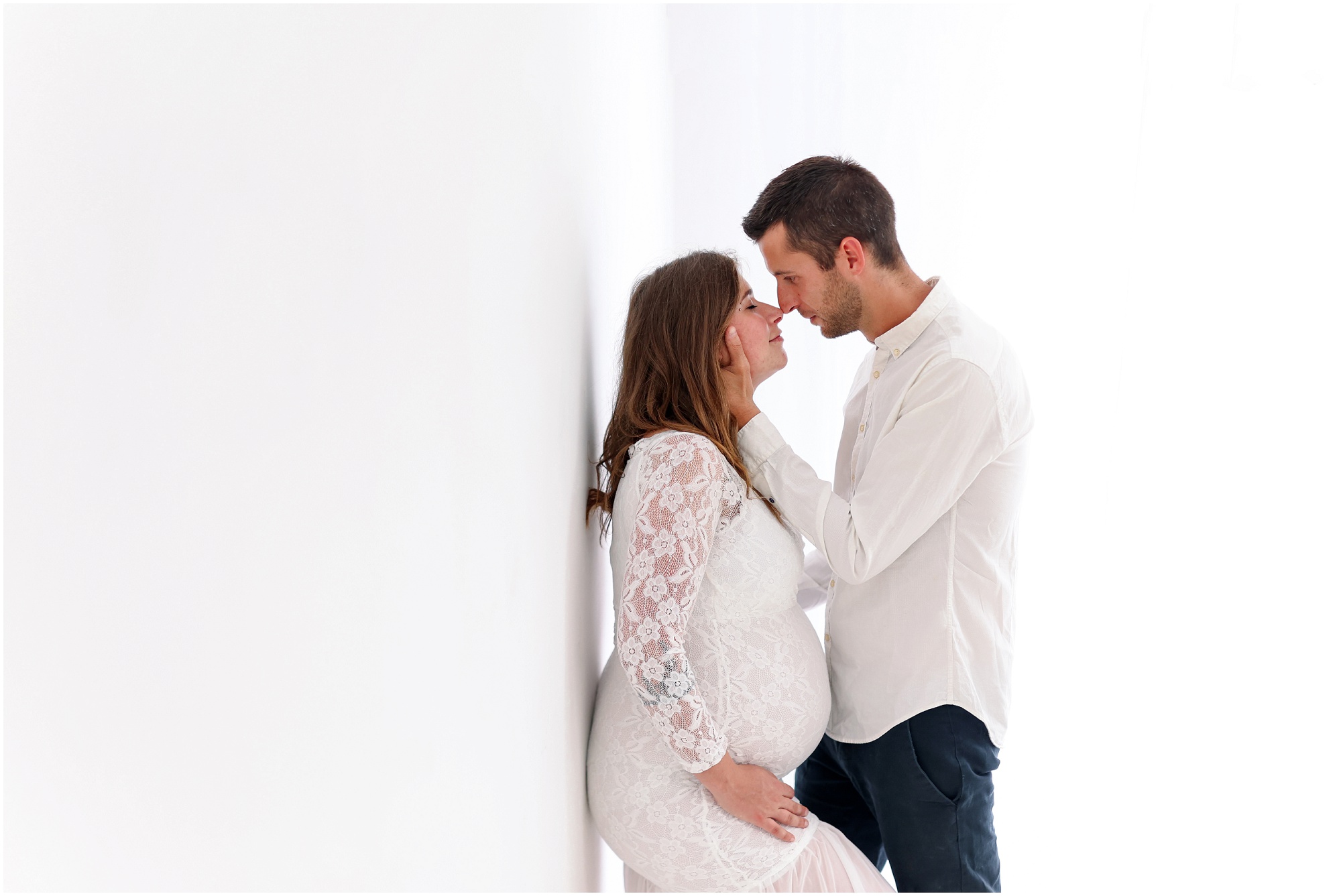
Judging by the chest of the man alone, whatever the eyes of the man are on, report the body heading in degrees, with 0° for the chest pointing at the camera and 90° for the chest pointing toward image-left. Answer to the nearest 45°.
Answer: approximately 90°

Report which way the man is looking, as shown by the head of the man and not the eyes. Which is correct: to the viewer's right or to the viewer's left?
to the viewer's left

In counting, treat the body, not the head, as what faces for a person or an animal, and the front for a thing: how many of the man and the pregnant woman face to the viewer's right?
1

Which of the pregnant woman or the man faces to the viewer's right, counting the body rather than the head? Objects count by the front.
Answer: the pregnant woman

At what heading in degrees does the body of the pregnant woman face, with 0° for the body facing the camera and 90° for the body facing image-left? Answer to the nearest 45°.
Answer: approximately 270°

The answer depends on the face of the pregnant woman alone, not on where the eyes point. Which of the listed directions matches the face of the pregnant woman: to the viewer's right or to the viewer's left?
to the viewer's right

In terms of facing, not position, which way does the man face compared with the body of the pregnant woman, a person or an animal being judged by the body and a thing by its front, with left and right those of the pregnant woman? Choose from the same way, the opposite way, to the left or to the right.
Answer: the opposite way
